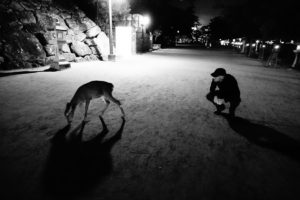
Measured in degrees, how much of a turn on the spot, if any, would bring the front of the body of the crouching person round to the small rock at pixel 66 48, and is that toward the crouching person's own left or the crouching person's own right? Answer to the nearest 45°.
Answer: approximately 90° to the crouching person's own right

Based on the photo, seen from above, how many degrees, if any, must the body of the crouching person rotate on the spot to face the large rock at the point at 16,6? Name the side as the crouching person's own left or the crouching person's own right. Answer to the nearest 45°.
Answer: approximately 45° to the crouching person's own right

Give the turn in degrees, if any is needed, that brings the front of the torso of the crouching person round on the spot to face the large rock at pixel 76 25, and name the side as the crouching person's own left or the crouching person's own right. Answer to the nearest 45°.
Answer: approximately 90° to the crouching person's own right

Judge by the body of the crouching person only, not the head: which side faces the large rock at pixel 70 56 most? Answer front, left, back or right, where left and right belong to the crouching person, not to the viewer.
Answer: right

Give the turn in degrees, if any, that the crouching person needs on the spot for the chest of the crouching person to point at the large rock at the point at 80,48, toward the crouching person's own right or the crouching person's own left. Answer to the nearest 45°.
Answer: approximately 90° to the crouching person's own right

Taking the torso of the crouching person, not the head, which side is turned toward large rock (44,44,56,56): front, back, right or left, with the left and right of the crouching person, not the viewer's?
right

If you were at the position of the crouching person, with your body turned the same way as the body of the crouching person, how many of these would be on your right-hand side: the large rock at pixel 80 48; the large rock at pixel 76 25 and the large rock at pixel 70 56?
3

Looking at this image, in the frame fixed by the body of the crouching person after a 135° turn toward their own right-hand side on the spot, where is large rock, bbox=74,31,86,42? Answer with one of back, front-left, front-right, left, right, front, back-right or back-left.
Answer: front-left

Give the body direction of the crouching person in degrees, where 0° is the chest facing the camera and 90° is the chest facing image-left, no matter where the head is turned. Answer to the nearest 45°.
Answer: approximately 45°
